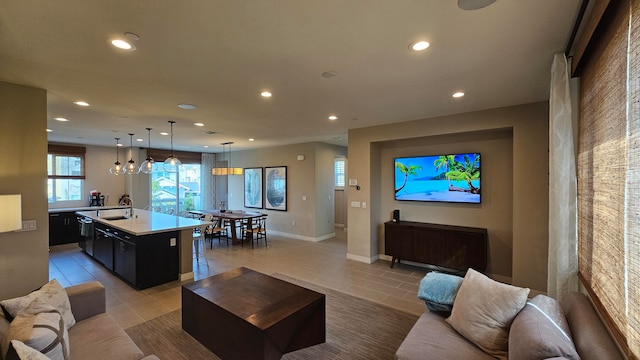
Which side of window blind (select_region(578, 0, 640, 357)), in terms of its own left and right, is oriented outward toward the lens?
left

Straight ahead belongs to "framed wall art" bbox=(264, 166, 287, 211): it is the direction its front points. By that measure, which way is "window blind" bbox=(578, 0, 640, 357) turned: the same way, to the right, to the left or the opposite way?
to the right

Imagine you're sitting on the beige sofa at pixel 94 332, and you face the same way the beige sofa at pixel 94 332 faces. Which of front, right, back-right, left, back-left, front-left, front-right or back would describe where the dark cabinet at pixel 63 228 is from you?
front-left

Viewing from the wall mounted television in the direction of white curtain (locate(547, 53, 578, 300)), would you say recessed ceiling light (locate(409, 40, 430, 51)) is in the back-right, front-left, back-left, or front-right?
front-right

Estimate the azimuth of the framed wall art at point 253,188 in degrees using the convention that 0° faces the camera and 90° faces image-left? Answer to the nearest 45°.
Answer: approximately 45°

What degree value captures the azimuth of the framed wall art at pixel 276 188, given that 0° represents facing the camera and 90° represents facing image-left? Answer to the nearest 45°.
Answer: approximately 45°

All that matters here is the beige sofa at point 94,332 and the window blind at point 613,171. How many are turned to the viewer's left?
1

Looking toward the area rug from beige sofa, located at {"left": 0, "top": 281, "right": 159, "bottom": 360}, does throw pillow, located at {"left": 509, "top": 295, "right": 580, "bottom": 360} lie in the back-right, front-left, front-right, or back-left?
front-right

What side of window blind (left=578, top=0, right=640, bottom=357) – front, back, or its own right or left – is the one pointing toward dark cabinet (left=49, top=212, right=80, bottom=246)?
front

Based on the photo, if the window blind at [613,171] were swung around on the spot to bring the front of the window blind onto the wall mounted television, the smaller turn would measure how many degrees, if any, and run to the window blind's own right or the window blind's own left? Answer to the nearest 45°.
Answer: approximately 45° to the window blind's own right

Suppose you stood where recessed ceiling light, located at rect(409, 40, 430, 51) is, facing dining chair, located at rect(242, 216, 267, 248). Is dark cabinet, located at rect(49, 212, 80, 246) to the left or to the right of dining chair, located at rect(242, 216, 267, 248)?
left

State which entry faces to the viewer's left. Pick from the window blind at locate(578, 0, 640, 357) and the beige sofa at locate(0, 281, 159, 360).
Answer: the window blind

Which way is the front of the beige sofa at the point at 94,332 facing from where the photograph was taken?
facing away from the viewer and to the right of the viewer

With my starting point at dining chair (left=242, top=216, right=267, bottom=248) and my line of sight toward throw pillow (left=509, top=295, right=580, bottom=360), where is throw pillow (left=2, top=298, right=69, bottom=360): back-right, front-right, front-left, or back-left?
front-right

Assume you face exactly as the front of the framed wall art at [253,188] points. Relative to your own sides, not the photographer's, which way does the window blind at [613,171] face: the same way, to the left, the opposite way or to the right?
to the right
